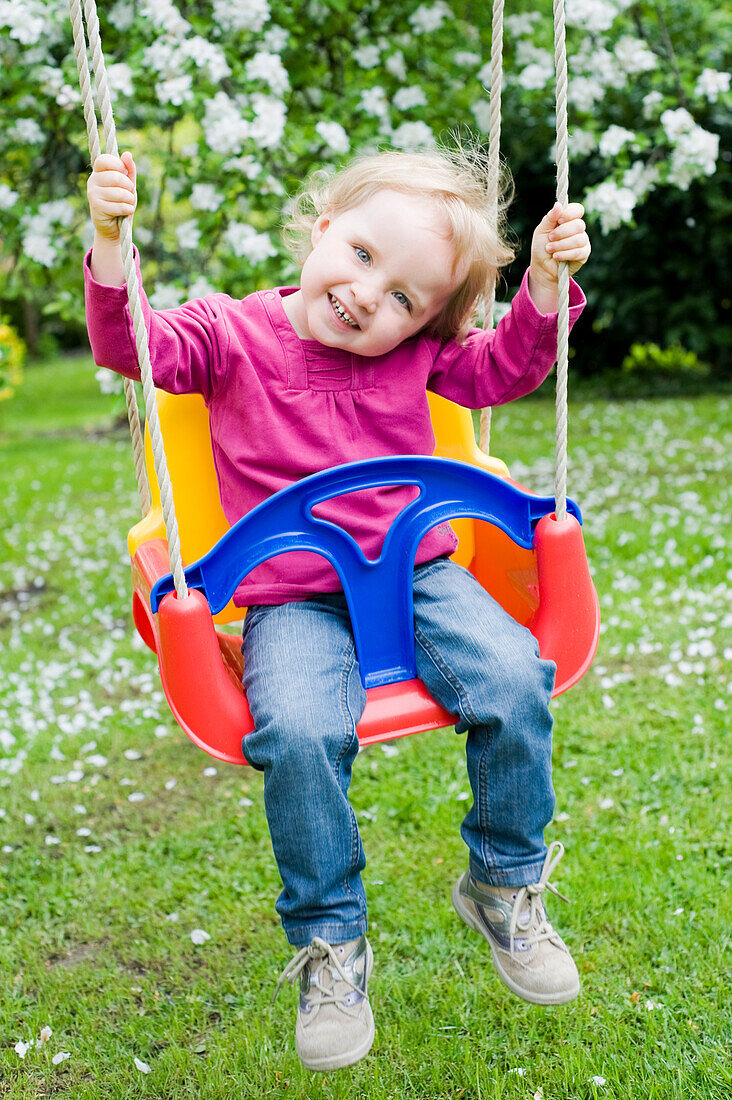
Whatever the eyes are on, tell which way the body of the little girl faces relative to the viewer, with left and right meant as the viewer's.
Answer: facing the viewer

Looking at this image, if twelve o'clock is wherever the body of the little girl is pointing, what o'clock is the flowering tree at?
The flowering tree is roughly at 6 o'clock from the little girl.
